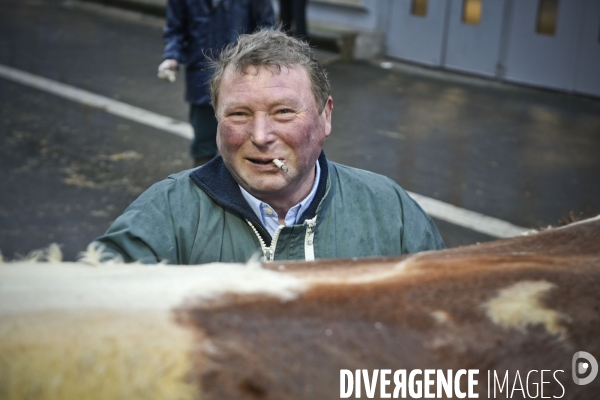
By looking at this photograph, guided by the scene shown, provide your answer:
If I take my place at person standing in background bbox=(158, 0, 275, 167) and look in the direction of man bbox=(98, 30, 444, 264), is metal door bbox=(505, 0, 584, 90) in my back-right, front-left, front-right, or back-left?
back-left

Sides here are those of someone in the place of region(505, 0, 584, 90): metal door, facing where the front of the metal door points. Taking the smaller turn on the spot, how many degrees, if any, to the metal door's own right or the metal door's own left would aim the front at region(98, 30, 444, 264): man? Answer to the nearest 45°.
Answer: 0° — it already faces them

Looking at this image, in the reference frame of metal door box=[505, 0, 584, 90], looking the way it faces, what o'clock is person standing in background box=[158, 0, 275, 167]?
The person standing in background is roughly at 1 o'clock from the metal door.

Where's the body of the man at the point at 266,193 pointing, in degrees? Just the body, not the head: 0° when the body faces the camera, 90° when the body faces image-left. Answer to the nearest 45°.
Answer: approximately 0°

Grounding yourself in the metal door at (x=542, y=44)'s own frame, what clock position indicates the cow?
The cow is roughly at 12 o'clock from the metal door.

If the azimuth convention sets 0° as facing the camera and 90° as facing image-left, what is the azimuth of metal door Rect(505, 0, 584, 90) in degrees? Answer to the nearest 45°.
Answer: approximately 0°

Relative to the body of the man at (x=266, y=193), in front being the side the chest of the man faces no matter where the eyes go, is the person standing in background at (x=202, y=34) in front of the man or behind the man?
behind

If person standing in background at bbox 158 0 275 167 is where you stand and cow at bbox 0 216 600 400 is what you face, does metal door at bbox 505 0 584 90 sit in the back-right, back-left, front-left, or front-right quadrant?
back-left

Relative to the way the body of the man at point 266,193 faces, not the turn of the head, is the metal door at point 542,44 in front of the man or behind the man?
behind

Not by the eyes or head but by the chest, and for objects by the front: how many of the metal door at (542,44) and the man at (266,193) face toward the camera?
2
